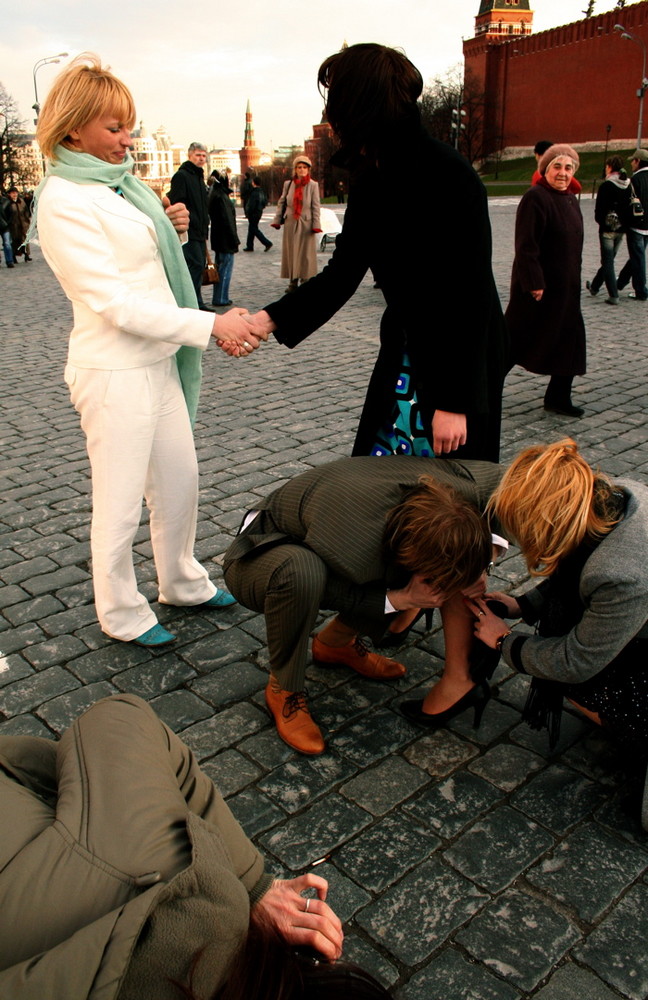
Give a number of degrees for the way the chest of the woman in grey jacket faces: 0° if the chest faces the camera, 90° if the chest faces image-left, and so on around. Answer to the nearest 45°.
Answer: approximately 90°

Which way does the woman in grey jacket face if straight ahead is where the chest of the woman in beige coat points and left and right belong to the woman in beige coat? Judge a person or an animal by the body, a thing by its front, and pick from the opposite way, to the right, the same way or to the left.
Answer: to the right

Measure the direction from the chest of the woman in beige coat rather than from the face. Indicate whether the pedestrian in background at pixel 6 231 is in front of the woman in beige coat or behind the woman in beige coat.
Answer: behind

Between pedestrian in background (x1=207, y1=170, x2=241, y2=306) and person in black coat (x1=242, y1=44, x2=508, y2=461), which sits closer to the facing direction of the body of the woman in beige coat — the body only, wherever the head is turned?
the person in black coat

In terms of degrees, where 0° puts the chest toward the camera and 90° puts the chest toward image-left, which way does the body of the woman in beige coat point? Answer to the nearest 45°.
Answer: approximately 0°

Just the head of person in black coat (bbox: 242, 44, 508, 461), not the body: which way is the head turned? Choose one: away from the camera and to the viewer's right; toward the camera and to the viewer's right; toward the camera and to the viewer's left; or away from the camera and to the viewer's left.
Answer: away from the camera and to the viewer's left

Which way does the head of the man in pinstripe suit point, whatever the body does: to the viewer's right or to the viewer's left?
to the viewer's right

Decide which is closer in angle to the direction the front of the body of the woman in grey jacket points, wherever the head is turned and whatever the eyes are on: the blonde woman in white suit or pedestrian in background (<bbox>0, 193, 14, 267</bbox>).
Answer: the blonde woman in white suit

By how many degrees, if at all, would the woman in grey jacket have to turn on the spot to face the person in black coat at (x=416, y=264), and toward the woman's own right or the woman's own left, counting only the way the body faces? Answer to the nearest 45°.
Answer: approximately 45° to the woman's own right

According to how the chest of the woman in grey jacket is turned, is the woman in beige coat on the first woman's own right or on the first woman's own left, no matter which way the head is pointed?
on the first woman's own right

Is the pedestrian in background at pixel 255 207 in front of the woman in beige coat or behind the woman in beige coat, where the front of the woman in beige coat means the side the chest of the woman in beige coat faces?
behind

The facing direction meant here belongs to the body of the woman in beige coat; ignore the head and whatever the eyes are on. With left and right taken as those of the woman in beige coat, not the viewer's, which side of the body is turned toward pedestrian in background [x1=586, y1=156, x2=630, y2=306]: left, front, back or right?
left
